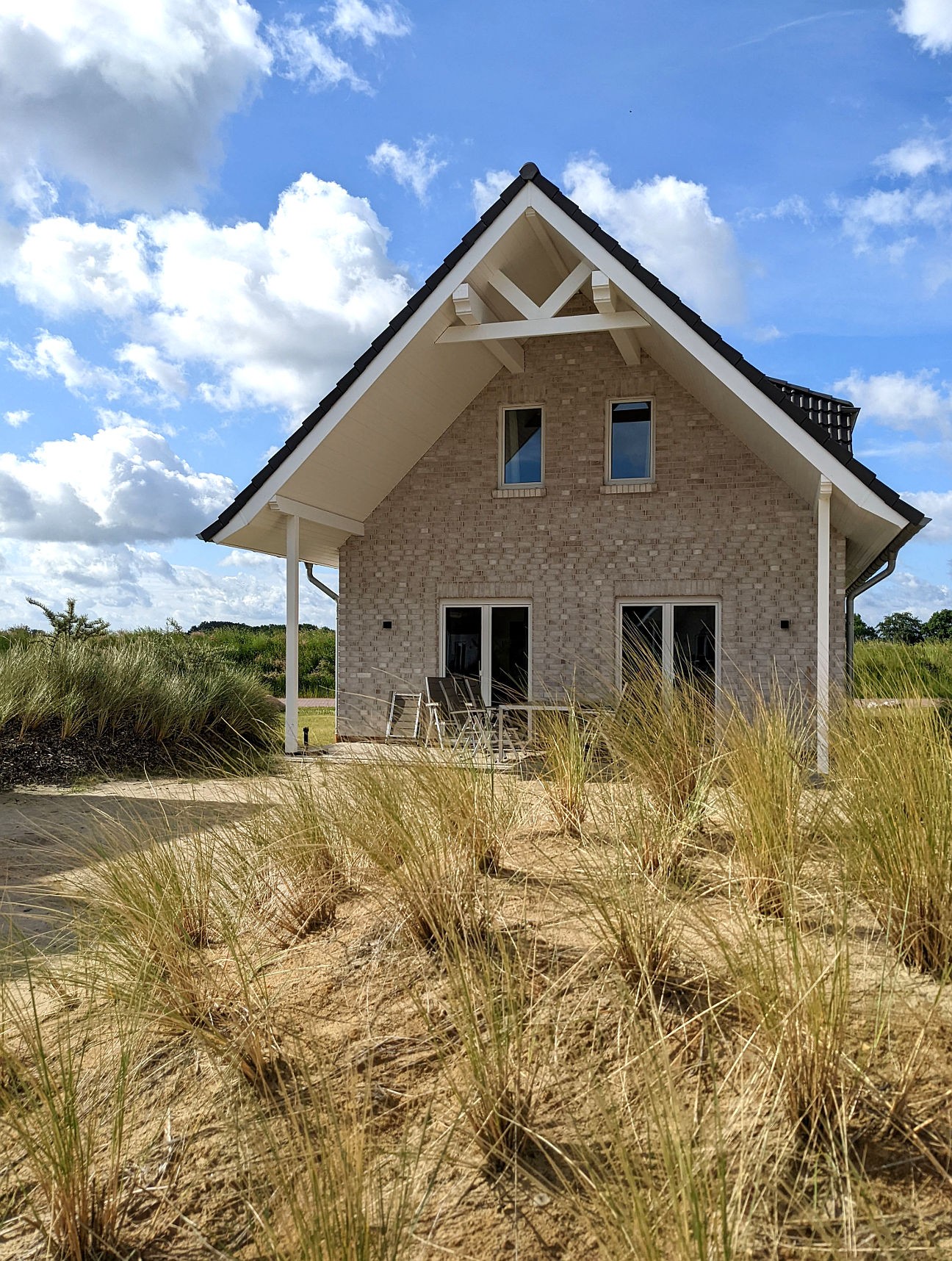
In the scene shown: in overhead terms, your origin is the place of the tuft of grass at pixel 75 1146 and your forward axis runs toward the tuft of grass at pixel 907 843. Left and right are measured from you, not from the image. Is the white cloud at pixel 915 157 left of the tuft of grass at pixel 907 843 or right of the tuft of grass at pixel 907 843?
left

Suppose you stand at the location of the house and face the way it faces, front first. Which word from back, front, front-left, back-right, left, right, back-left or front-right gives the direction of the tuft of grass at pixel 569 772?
front

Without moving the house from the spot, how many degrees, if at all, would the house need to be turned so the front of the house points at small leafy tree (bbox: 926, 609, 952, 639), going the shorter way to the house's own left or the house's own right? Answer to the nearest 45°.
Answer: approximately 135° to the house's own left

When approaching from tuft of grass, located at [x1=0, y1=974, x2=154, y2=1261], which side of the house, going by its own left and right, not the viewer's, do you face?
front

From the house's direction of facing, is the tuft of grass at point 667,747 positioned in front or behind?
in front

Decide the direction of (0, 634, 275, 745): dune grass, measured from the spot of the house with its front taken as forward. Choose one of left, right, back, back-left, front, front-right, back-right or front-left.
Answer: right

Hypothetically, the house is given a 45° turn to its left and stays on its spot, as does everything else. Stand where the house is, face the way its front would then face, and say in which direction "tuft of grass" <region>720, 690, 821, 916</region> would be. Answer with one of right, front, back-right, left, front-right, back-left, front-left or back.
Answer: front-right

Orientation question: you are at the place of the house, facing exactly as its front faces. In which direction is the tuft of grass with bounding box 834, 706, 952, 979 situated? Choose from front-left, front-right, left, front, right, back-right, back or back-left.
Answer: front

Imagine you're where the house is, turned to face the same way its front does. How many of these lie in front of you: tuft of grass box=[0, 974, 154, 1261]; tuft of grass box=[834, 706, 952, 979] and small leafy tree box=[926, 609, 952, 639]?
2

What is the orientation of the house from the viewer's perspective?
toward the camera
